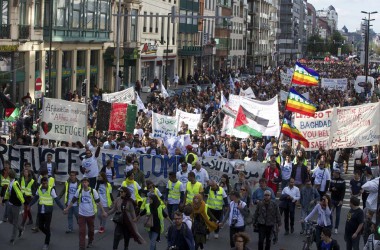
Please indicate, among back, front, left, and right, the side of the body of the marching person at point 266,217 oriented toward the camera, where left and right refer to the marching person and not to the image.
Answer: front

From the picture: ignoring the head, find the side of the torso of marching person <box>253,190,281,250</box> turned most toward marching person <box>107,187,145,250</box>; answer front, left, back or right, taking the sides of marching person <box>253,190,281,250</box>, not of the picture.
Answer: right

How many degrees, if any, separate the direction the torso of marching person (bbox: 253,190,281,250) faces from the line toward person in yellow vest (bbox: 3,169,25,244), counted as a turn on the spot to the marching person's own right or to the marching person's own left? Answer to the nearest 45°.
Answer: approximately 90° to the marching person's own right

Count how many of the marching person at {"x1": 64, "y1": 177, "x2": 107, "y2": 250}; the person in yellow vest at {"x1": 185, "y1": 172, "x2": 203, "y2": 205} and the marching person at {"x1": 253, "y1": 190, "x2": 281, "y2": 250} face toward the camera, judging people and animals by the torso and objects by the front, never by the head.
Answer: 3

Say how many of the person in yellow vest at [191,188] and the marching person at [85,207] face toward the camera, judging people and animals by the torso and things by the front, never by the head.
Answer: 2

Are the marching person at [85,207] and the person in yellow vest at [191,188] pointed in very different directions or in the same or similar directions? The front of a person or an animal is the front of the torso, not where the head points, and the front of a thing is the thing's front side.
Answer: same or similar directions

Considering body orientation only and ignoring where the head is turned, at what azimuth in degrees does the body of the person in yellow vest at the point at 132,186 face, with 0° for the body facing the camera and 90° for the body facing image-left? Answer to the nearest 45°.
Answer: approximately 315°

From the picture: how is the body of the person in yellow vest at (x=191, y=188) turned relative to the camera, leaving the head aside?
toward the camera

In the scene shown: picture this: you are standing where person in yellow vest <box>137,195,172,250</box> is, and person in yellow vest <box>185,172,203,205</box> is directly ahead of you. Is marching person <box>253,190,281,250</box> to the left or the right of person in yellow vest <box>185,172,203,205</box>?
right

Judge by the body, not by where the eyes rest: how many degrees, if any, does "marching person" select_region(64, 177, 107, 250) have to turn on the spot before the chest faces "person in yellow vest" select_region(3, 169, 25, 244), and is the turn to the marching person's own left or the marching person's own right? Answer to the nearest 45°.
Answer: approximately 135° to the marching person's own right
